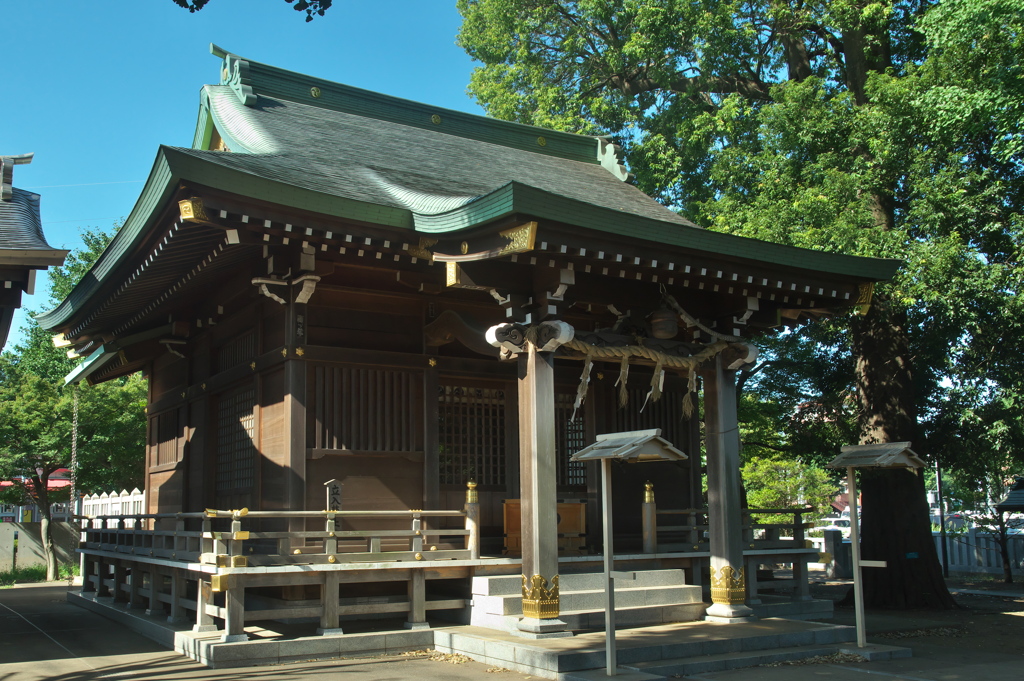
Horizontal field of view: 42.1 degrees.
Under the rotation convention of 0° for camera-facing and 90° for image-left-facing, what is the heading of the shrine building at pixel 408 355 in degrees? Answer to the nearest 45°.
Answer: approximately 315°

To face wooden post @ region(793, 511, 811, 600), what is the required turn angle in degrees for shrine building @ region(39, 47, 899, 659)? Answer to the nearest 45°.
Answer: approximately 90° to its left

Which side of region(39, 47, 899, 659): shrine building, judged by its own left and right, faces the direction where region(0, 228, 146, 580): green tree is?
back

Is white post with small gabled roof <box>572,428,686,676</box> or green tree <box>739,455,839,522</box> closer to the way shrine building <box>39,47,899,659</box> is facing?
the white post with small gabled roof

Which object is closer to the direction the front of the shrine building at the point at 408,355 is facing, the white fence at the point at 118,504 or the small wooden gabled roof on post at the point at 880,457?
the small wooden gabled roof on post

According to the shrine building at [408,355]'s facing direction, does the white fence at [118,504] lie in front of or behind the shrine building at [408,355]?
behind

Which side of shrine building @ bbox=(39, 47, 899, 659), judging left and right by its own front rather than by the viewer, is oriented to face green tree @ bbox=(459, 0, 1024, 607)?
left

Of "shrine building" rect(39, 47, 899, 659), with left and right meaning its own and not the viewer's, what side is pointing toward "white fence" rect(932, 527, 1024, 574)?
left
